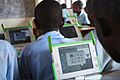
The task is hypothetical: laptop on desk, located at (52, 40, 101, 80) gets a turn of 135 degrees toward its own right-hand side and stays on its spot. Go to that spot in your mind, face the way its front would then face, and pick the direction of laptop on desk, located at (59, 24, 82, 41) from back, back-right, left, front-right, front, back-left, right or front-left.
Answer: front-right

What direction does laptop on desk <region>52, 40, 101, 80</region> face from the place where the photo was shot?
facing the viewer
